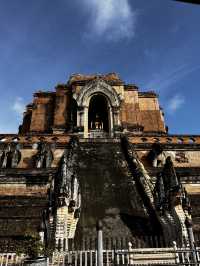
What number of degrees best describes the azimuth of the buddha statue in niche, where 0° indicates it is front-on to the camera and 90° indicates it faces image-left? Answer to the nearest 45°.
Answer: approximately 0°
